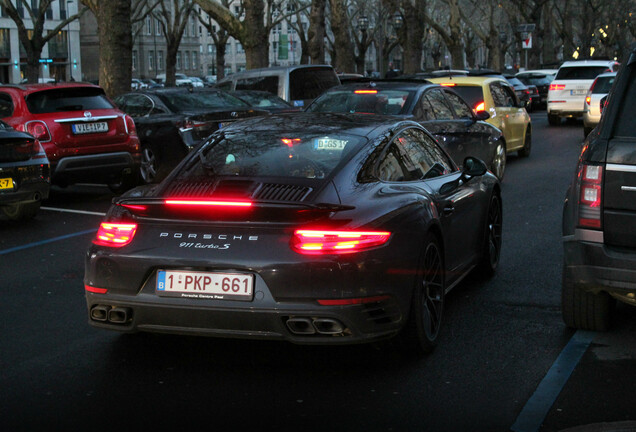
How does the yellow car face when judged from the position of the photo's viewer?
facing away from the viewer and to the right of the viewer

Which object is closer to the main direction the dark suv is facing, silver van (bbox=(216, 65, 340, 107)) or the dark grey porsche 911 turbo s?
the silver van

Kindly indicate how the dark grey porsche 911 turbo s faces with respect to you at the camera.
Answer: facing away from the viewer and to the right of the viewer

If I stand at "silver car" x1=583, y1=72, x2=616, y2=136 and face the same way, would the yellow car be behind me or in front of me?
behind

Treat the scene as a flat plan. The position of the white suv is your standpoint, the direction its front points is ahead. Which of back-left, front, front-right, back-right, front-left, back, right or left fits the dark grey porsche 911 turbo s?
back

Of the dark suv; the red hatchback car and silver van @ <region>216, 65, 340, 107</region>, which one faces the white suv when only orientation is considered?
the dark suv

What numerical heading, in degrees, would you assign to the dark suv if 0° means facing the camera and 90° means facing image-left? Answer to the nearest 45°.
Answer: approximately 180°

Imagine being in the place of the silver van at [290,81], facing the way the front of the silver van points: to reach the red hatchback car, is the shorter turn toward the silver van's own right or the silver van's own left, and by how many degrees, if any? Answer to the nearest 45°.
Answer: approximately 90° to the silver van's own left

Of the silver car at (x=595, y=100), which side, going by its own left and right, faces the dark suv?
back

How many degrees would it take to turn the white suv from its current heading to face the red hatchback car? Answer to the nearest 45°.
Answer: approximately 180°

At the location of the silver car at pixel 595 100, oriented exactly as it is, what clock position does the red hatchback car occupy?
The red hatchback car is roughly at 7 o'clock from the silver car.

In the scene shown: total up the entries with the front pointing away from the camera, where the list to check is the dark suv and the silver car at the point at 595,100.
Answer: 2

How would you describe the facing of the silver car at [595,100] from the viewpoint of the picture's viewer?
facing away from the viewer

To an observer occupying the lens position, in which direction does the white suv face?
facing away from the viewer

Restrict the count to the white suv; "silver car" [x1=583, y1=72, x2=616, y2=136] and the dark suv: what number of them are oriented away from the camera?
3

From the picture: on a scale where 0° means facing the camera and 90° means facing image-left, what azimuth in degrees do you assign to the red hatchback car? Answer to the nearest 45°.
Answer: approximately 135°

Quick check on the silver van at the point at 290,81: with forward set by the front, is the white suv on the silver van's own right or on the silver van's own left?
on the silver van's own right
